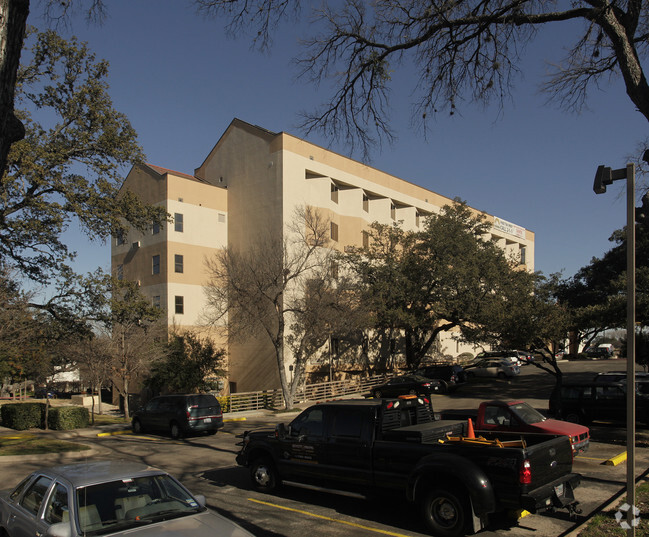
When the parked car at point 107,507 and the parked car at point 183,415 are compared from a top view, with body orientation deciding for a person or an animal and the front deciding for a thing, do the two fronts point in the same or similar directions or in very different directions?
very different directions

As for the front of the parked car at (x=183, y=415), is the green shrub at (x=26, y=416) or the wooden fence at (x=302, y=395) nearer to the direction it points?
the green shrub

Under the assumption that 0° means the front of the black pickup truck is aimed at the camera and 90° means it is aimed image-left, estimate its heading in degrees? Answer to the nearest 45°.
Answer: approximately 135°

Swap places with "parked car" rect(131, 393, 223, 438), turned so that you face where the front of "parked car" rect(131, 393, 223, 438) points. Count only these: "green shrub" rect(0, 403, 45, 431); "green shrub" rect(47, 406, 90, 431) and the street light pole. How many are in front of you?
2

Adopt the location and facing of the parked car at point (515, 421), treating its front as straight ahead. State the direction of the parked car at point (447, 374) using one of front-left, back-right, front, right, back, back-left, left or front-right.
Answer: back-left

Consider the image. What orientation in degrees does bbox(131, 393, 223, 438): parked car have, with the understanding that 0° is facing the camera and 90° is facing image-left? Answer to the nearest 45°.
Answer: approximately 135°

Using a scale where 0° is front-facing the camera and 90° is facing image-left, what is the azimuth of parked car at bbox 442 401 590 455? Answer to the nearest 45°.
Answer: approximately 315°
